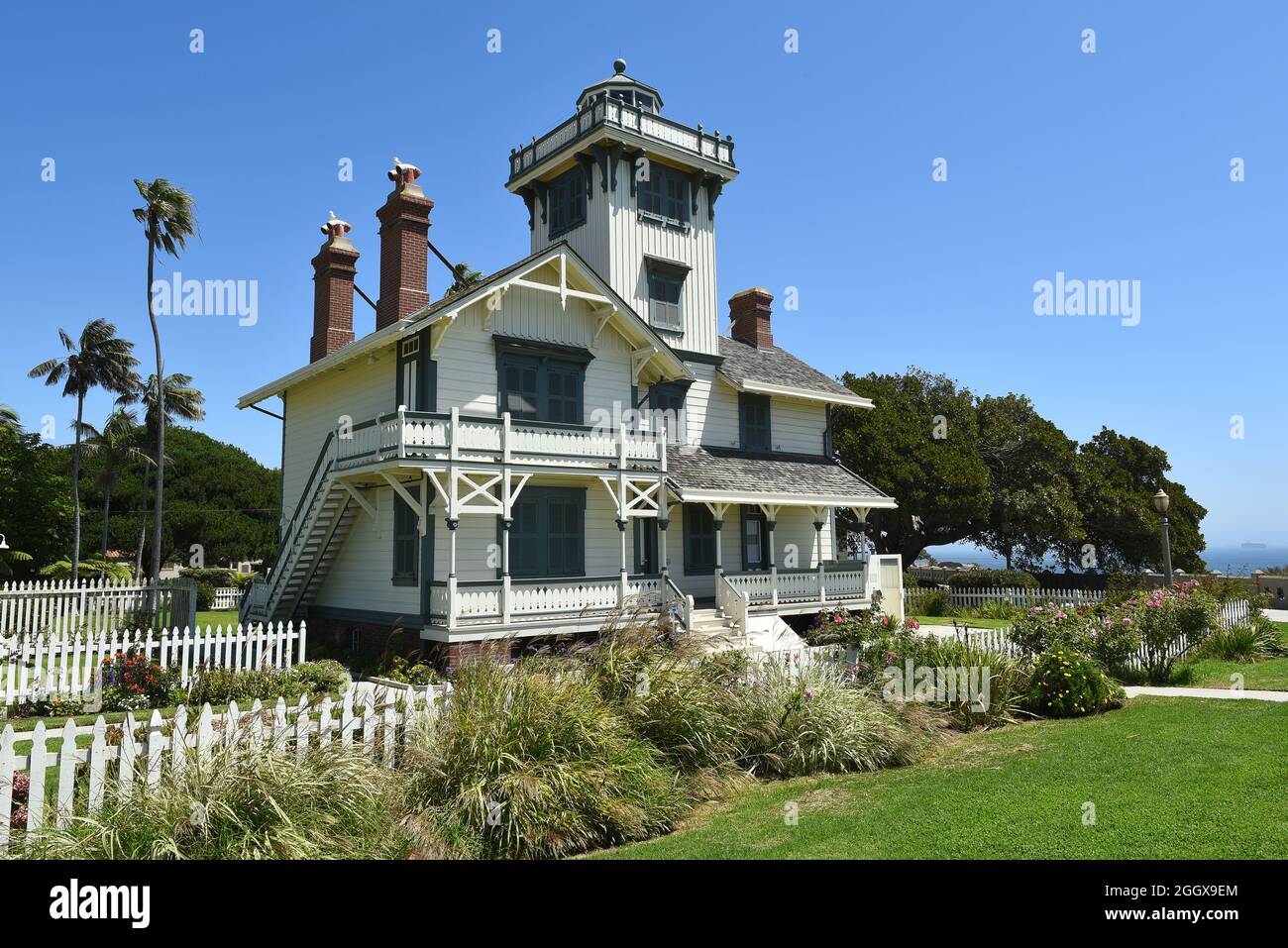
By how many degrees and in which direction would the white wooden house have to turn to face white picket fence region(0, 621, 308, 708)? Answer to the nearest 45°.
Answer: approximately 90° to its right

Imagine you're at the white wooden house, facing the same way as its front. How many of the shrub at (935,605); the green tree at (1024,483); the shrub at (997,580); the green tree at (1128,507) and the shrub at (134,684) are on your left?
4

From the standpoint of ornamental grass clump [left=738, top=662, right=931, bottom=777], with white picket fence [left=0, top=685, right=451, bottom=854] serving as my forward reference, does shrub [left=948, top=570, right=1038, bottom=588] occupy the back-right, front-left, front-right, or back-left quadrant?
back-right

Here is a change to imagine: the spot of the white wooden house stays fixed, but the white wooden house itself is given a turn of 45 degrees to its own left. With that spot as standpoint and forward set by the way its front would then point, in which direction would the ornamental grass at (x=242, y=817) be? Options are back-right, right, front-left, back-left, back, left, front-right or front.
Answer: right

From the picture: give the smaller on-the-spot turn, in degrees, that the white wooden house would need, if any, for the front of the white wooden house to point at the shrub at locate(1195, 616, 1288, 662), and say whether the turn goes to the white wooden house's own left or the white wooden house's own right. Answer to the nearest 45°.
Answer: approximately 45° to the white wooden house's own left

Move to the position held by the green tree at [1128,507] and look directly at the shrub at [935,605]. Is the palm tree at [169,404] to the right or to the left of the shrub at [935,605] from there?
right

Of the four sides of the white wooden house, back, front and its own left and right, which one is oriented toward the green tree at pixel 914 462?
left

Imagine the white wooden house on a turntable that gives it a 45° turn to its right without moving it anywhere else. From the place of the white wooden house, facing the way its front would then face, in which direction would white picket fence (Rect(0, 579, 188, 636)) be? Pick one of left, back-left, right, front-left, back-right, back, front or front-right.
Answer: right

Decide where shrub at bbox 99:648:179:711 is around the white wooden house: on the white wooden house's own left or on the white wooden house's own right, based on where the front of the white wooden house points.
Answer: on the white wooden house's own right

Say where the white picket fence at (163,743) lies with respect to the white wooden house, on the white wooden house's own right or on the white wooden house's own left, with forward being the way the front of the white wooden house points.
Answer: on the white wooden house's own right

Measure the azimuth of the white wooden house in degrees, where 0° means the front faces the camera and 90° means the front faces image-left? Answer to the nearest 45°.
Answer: approximately 315°
